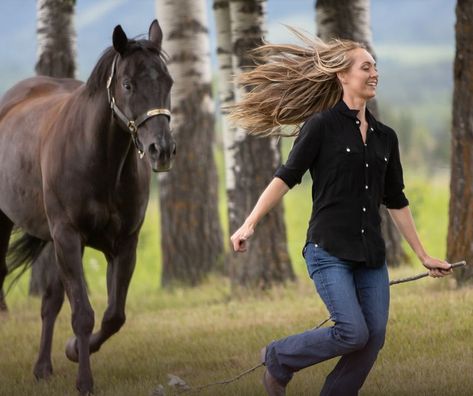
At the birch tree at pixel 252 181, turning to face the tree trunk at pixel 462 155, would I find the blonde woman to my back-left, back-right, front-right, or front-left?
front-right

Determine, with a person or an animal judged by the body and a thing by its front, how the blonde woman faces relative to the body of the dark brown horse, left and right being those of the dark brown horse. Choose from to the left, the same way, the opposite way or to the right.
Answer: the same way

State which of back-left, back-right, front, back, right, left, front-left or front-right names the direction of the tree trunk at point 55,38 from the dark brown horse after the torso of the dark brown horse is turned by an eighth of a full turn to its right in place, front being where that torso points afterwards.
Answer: back

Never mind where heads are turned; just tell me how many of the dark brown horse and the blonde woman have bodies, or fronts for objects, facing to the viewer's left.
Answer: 0

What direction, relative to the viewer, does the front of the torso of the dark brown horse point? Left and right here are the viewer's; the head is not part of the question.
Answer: facing the viewer and to the right of the viewer

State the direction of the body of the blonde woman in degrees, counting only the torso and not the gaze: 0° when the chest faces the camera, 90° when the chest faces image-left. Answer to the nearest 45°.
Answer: approximately 315°

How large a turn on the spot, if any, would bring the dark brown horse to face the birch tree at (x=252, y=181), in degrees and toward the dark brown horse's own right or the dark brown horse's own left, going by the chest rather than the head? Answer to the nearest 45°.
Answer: approximately 90° to the dark brown horse's own left

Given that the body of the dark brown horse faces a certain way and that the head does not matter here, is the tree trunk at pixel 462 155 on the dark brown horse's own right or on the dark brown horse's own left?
on the dark brown horse's own left

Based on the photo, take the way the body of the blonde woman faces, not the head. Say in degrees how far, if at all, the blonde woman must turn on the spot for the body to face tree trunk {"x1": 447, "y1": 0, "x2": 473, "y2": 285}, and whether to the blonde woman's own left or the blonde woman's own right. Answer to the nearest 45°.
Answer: approximately 135° to the blonde woman's own left

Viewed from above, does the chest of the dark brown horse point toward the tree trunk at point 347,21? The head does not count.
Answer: no

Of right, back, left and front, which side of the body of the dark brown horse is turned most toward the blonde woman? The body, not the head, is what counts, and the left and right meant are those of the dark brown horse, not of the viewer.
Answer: front
